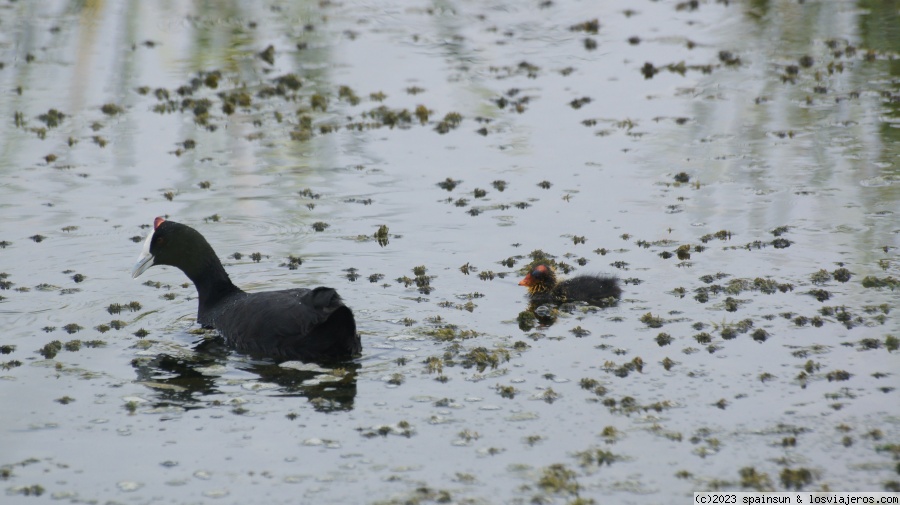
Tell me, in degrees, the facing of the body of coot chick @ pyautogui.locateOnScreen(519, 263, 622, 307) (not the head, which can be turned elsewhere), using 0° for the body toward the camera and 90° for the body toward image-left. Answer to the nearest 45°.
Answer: approximately 90°

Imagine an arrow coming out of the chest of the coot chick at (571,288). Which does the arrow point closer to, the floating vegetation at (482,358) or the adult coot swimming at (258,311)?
the adult coot swimming

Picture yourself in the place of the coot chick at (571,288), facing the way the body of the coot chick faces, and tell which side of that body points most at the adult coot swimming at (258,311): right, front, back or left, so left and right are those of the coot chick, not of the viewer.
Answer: front

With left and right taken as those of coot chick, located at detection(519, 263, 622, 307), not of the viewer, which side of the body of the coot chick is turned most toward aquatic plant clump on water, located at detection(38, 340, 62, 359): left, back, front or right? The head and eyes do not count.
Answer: front

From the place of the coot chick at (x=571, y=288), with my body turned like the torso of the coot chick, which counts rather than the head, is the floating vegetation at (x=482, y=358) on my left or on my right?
on my left
